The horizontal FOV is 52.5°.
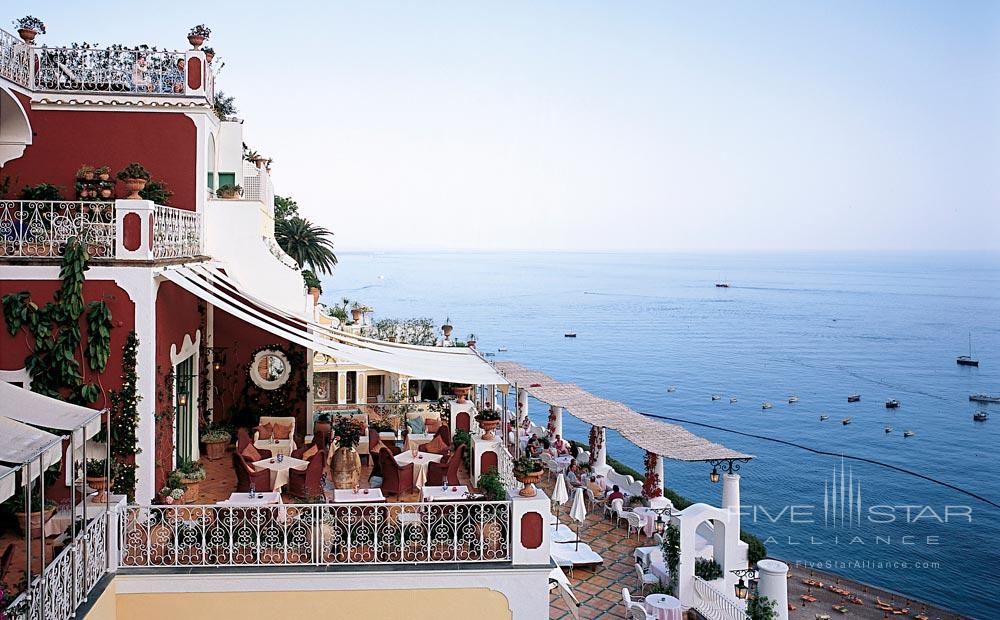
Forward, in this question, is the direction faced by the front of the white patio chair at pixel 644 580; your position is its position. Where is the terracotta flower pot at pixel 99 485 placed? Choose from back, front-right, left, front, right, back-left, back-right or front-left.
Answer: right

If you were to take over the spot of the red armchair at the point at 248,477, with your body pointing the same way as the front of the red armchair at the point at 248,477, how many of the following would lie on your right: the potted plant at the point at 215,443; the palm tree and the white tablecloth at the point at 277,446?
0

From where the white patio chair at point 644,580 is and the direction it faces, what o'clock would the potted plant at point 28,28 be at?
The potted plant is roughly at 4 o'clock from the white patio chair.

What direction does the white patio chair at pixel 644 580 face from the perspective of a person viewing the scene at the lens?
facing the viewer and to the right of the viewer

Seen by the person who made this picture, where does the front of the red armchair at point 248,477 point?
facing away from the viewer and to the right of the viewer

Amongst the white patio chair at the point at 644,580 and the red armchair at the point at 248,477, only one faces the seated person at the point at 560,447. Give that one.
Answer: the red armchair

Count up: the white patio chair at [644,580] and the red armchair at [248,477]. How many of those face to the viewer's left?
0

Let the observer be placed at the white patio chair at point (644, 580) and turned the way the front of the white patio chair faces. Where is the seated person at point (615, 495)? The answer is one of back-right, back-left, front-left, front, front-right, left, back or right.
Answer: back-left

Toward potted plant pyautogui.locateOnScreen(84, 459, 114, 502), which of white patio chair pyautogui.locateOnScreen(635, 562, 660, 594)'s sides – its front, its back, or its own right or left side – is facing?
back

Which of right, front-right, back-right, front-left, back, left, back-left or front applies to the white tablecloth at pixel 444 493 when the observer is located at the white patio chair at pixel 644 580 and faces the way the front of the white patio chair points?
right

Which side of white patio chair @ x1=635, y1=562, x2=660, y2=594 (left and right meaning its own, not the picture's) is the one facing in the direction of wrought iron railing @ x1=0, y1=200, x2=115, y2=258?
back
